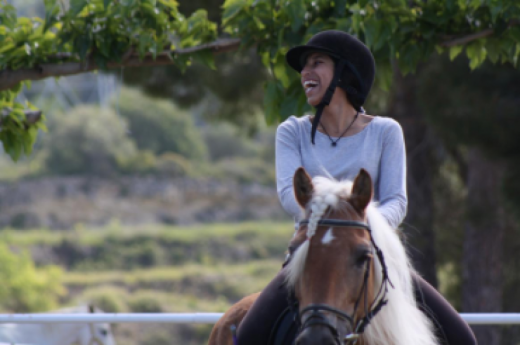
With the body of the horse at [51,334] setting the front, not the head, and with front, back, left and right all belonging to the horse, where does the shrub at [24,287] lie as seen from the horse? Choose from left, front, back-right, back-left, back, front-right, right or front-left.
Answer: left

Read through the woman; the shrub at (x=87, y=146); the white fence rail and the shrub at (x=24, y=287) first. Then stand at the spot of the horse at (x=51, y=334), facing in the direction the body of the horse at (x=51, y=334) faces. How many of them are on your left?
2

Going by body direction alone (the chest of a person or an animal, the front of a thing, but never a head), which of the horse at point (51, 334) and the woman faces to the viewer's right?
the horse

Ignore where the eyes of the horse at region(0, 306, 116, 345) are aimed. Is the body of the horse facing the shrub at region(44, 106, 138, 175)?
no

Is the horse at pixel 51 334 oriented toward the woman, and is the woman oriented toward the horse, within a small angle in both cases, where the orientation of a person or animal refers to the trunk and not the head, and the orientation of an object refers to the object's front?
no

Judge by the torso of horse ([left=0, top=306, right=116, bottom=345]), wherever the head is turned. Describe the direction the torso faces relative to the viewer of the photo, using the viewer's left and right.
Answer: facing to the right of the viewer

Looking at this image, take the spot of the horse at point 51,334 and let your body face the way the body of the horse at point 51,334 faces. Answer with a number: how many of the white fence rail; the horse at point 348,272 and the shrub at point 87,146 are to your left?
1

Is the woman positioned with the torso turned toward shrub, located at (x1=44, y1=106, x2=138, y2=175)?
no

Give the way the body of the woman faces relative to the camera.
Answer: toward the camera

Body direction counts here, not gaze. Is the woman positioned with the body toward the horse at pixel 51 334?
no
